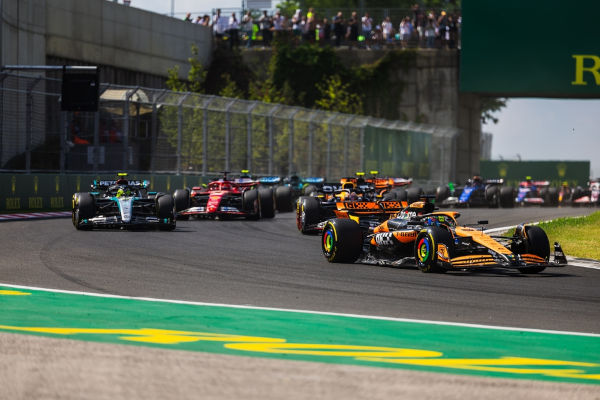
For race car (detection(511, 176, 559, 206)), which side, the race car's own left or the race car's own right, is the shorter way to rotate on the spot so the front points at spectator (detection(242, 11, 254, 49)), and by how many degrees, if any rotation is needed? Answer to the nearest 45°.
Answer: approximately 90° to the race car's own right

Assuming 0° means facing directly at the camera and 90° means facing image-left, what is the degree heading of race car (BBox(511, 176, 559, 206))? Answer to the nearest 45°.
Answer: approximately 45°

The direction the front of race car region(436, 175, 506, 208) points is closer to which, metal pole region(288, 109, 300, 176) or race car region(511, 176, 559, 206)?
the metal pole

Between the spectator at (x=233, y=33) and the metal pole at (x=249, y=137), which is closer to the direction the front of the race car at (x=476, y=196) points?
the metal pole

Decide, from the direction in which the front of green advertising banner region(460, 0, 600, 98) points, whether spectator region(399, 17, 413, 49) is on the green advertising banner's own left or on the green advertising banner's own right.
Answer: on the green advertising banner's own right

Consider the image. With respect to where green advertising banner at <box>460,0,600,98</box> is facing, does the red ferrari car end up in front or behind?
in front

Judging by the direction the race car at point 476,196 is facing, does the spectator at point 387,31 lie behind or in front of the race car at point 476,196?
behind

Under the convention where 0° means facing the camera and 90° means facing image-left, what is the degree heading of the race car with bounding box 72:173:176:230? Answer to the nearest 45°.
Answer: approximately 0°

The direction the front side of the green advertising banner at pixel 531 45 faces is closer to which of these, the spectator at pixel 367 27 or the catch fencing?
the catch fencing

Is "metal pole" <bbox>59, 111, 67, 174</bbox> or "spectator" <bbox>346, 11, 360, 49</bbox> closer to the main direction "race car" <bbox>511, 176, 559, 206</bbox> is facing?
the metal pole

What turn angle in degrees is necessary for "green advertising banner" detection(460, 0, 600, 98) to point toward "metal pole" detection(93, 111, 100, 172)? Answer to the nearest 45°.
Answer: approximately 45° to its right

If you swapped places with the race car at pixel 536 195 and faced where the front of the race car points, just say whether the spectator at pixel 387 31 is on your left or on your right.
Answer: on your right

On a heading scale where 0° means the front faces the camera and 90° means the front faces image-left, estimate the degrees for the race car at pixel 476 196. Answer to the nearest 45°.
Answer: approximately 0°

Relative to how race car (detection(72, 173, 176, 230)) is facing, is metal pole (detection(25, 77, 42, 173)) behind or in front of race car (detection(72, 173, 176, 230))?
behind
